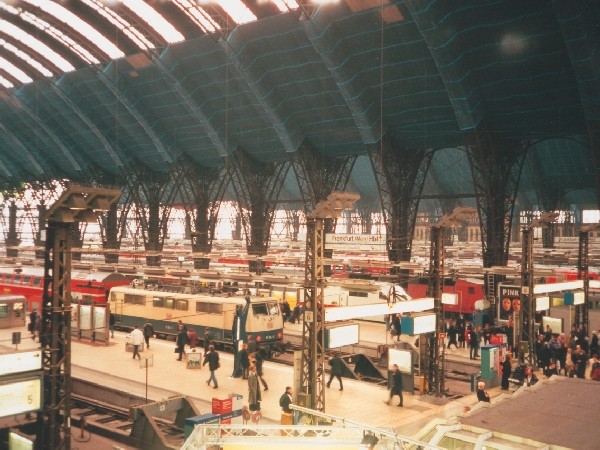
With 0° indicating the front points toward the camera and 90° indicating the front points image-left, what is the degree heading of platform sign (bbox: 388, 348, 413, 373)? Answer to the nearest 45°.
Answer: approximately 0°

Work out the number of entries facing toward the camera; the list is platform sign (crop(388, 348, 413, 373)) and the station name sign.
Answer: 2

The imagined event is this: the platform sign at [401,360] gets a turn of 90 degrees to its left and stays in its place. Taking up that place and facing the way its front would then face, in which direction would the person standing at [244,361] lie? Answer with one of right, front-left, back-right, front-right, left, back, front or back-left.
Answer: back

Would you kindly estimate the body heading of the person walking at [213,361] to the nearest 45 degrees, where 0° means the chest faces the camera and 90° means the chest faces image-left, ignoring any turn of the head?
approximately 315°
